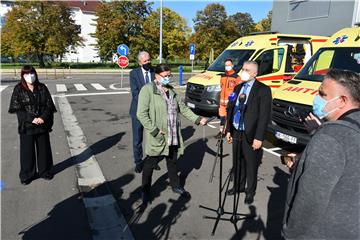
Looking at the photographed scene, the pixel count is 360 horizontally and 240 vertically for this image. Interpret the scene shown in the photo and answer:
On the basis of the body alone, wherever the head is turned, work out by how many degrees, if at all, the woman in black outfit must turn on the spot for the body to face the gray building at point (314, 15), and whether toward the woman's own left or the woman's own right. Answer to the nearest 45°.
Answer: approximately 135° to the woman's own left

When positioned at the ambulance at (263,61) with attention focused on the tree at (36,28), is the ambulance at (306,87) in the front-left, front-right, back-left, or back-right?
back-left

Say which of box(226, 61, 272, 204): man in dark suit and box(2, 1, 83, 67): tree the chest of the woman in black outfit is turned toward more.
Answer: the man in dark suit

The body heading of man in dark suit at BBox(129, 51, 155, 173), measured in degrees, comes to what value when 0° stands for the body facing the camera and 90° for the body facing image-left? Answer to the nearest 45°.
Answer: approximately 315°

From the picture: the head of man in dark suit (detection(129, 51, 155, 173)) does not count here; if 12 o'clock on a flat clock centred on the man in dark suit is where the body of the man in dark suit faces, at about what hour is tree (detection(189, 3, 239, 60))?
The tree is roughly at 8 o'clock from the man in dark suit.

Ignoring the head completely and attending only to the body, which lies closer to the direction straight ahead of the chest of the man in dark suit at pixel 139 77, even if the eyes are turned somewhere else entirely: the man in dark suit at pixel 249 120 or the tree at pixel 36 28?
the man in dark suit

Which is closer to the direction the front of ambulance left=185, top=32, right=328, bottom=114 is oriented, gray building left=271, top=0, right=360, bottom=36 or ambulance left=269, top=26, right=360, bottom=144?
the ambulance
